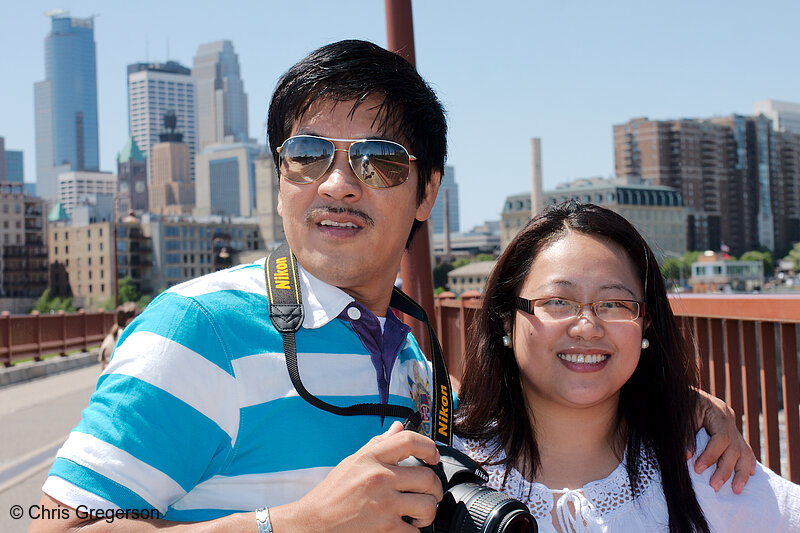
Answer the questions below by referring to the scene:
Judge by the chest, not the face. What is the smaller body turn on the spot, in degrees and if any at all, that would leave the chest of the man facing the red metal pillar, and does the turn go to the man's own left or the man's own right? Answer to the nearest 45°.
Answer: approximately 135° to the man's own left

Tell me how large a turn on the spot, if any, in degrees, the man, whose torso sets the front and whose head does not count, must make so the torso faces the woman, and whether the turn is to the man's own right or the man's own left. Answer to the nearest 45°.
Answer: approximately 90° to the man's own left

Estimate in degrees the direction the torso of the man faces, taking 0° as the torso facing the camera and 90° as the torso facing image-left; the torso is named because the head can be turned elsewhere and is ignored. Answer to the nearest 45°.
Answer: approximately 315°

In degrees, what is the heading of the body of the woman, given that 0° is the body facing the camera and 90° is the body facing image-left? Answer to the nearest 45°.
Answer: approximately 0°

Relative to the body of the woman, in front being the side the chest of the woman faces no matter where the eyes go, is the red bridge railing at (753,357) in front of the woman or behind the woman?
behind
